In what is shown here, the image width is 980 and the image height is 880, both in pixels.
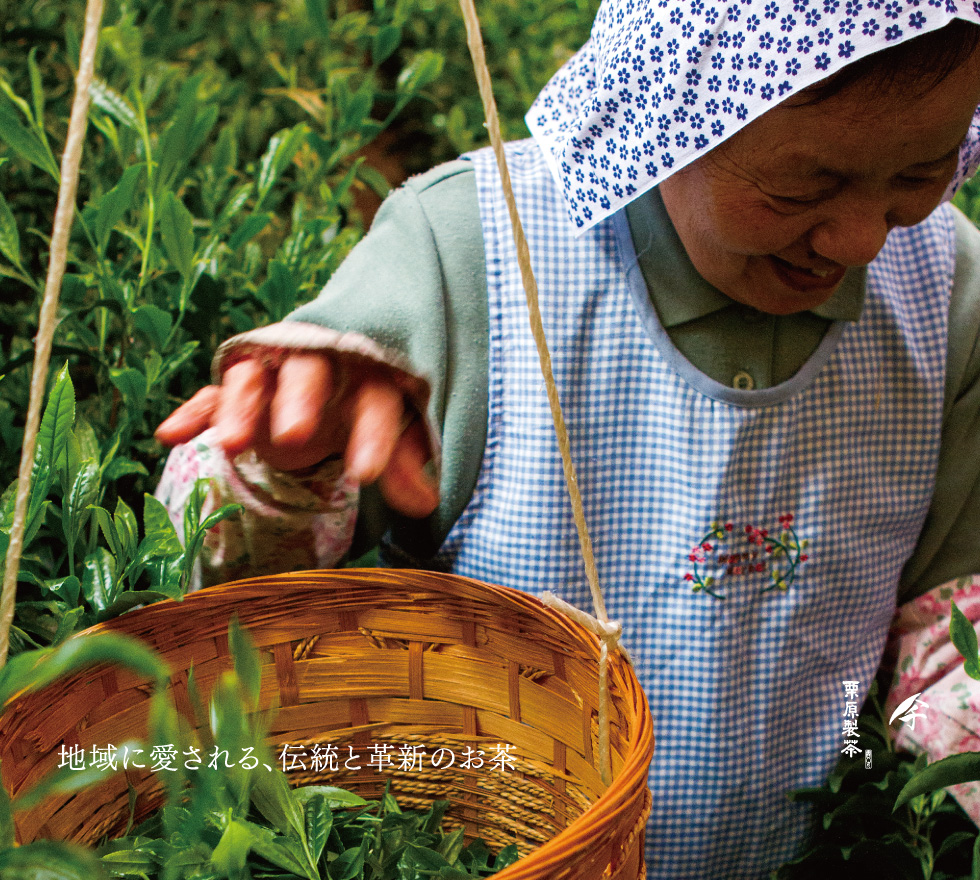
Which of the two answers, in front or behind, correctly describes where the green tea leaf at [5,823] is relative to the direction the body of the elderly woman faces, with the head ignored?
in front

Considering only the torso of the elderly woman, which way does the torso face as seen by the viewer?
toward the camera

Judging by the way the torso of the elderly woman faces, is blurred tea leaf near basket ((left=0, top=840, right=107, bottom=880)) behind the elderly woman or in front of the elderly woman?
in front
